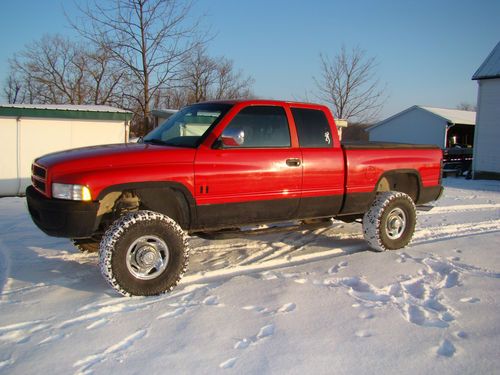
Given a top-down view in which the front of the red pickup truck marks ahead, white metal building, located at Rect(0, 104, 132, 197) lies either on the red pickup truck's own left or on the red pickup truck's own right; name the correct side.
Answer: on the red pickup truck's own right

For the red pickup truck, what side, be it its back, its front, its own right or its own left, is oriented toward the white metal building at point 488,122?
back

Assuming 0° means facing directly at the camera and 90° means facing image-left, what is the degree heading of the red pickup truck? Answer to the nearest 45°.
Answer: approximately 45°

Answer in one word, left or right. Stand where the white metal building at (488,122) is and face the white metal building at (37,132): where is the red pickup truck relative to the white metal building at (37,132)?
left

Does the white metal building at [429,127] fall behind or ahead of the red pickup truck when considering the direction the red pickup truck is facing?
behind
